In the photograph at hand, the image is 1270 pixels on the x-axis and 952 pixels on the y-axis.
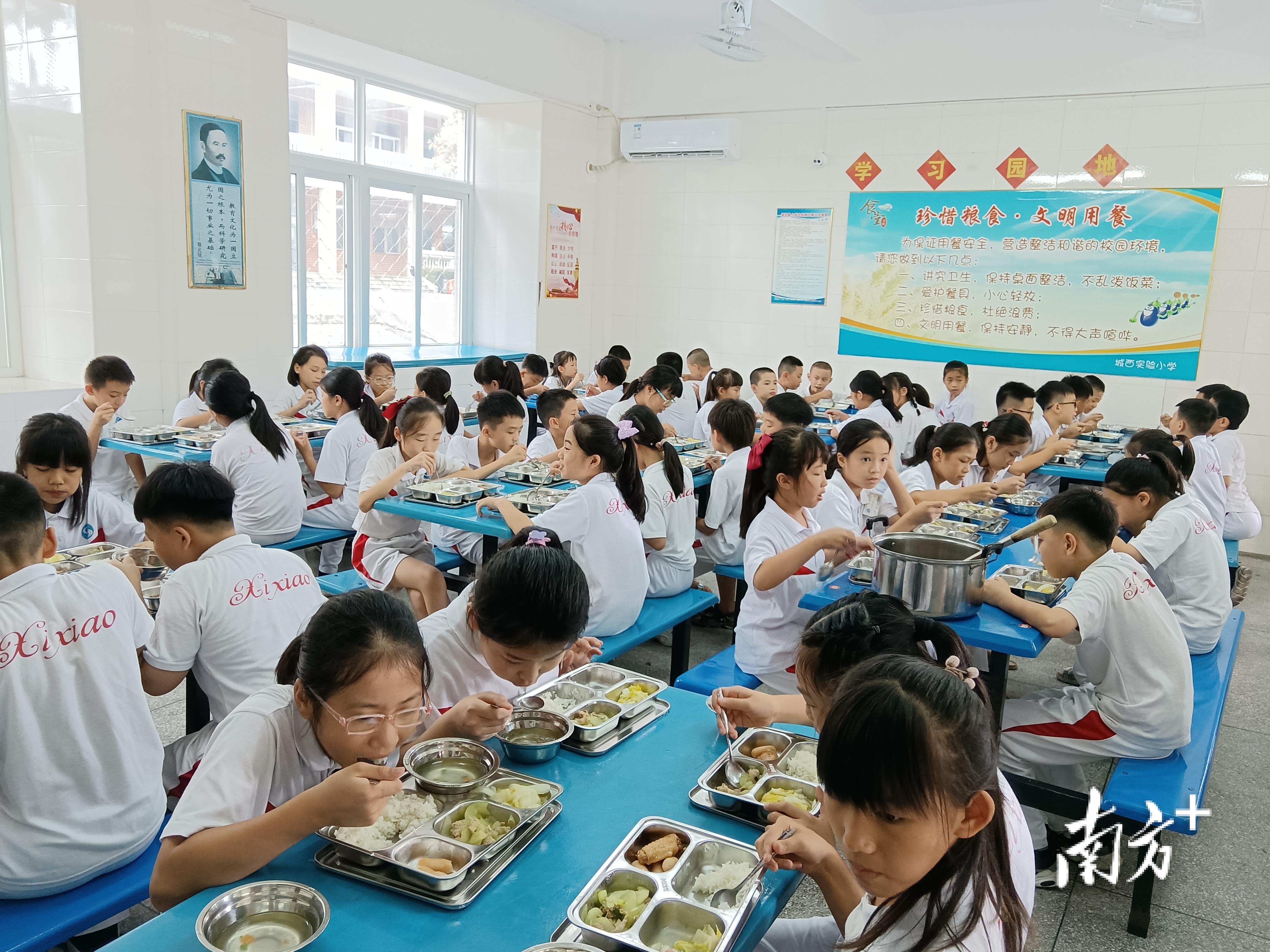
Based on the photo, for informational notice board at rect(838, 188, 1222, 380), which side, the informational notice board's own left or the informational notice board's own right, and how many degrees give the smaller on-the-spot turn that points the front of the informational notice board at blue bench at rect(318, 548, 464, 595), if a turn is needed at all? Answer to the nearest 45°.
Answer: approximately 45° to the informational notice board's own right

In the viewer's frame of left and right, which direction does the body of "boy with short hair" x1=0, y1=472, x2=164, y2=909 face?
facing away from the viewer

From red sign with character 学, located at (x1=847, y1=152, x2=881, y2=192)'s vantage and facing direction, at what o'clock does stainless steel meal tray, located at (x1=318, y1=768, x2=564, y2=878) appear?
The stainless steel meal tray is roughly at 12 o'clock from the red sign with character 学.

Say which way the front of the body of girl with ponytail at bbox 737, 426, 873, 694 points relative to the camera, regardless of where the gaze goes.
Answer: to the viewer's right

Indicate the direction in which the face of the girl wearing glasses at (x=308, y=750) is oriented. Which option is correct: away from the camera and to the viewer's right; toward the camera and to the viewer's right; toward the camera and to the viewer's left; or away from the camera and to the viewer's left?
toward the camera and to the viewer's right

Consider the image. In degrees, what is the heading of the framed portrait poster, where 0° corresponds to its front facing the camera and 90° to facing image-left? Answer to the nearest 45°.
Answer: approximately 315°

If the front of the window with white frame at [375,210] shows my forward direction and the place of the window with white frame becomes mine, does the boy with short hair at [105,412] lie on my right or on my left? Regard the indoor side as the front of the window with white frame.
on my right

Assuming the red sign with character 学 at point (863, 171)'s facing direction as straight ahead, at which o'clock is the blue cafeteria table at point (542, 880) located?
The blue cafeteria table is roughly at 12 o'clock from the red sign with character 学.

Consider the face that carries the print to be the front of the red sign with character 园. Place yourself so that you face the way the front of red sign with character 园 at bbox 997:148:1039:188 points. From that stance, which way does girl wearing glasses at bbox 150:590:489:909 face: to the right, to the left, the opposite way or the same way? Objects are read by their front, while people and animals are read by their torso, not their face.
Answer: to the left

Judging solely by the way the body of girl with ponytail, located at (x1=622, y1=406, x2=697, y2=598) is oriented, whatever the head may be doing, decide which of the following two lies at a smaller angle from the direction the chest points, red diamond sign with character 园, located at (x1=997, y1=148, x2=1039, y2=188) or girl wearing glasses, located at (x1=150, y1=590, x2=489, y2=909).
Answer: the red diamond sign with character 园

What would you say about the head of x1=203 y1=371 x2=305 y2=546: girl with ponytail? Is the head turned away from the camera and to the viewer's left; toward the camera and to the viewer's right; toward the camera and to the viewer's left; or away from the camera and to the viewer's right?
away from the camera and to the viewer's left

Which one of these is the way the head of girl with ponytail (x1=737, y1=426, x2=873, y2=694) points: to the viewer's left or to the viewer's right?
to the viewer's right
